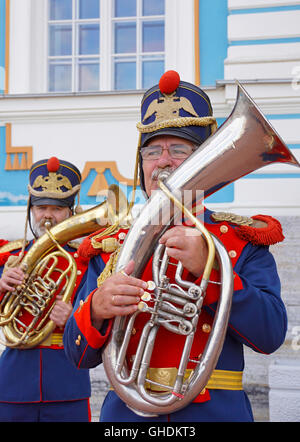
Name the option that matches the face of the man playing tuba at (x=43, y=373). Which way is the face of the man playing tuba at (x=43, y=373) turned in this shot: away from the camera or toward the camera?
toward the camera

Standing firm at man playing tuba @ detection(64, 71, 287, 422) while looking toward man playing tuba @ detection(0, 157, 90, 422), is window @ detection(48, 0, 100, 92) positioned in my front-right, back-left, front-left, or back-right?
front-right

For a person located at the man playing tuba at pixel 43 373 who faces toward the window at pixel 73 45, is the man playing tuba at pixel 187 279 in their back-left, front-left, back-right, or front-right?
back-right

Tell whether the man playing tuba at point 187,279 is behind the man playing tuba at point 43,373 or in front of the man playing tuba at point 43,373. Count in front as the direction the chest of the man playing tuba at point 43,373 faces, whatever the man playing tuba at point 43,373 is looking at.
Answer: in front

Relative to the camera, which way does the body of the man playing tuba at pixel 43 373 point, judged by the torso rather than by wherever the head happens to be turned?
toward the camera

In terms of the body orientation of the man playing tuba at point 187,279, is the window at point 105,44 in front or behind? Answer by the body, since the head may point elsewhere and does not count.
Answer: behind

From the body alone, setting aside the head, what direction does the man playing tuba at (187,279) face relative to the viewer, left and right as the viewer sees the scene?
facing the viewer

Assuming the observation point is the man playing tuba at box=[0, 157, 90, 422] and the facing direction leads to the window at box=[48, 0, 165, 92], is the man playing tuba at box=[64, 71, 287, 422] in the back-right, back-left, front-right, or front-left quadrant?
back-right

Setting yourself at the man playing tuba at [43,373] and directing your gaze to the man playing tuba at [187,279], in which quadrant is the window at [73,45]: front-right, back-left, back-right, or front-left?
back-left

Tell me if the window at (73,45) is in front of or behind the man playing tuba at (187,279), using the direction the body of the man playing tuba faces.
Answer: behind

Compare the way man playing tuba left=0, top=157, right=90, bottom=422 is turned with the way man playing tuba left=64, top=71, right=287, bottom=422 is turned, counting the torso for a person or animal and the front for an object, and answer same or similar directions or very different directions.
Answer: same or similar directions

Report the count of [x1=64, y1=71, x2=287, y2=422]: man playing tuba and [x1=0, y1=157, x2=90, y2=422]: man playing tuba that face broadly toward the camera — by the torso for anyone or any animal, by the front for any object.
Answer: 2
